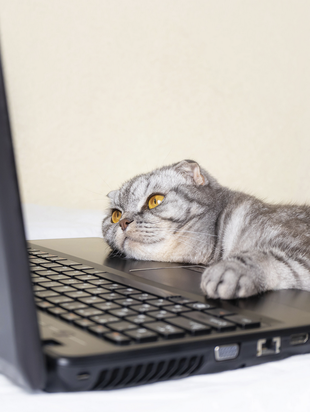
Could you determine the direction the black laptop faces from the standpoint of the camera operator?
facing away from the viewer and to the right of the viewer
